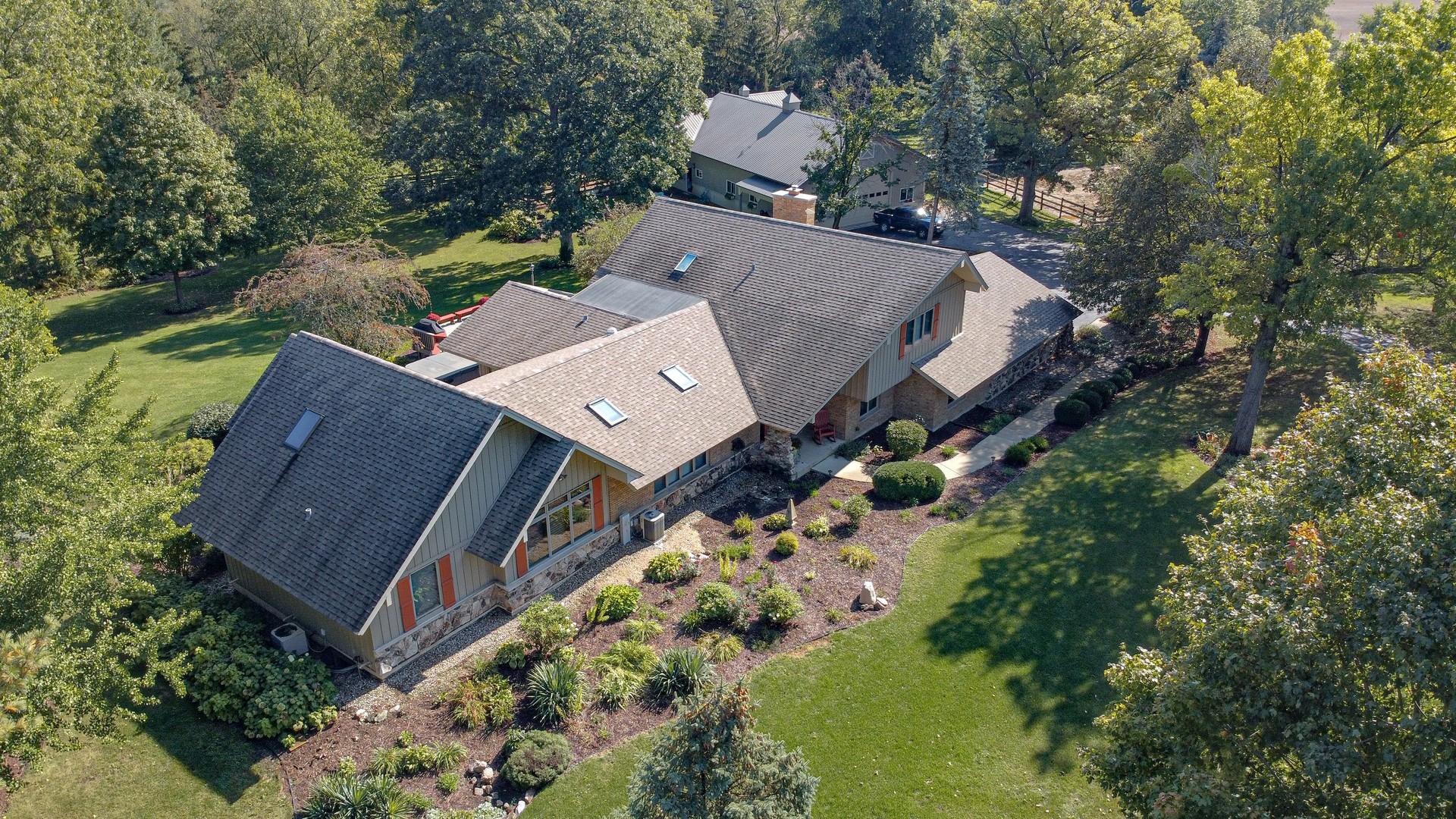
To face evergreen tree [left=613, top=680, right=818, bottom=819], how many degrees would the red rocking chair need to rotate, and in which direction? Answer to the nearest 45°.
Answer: approximately 45° to its right

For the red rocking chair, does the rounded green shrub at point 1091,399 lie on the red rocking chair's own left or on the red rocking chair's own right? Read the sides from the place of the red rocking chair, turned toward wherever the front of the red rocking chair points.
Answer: on the red rocking chair's own left

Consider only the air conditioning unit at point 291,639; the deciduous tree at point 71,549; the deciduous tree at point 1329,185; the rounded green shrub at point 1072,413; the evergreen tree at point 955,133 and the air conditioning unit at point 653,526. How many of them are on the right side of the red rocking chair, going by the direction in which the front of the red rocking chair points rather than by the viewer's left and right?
3

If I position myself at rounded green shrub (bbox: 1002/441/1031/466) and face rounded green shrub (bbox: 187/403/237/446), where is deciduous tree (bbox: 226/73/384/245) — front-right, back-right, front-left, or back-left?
front-right

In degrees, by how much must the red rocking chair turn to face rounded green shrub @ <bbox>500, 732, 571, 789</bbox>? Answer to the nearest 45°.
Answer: approximately 45° to its right

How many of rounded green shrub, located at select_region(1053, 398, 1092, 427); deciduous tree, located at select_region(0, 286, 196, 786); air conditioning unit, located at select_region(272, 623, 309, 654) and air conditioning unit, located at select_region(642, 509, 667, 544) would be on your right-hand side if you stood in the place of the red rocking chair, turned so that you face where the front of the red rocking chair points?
3

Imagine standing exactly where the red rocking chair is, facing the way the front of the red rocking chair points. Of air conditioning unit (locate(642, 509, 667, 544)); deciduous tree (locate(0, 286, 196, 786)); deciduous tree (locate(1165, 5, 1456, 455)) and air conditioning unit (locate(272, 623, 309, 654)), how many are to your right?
3

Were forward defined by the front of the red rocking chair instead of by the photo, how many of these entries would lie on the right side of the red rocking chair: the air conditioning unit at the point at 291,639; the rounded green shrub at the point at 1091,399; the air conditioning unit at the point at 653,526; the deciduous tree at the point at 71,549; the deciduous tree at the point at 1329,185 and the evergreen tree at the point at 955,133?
3

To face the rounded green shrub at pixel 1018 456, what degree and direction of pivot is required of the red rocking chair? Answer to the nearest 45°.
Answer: approximately 45° to its left

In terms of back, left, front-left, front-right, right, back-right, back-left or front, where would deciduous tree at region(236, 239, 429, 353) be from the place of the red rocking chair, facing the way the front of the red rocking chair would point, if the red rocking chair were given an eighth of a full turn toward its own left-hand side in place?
back

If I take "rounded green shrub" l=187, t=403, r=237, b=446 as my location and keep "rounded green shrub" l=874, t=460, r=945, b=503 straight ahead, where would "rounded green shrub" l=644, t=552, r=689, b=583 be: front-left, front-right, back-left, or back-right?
front-right

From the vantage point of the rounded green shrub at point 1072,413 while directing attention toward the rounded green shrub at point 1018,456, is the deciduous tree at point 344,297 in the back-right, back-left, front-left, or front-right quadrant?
front-right

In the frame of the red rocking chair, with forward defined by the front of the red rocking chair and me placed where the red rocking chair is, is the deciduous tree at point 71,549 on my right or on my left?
on my right

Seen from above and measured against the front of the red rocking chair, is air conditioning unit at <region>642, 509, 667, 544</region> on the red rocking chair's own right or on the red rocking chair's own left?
on the red rocking chair's own right

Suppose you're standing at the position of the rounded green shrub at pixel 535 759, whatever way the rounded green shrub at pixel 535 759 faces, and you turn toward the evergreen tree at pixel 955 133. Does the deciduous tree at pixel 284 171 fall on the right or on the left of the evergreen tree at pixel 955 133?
left

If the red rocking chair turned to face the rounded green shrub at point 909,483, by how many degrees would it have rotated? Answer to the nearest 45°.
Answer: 0° — it already faces it

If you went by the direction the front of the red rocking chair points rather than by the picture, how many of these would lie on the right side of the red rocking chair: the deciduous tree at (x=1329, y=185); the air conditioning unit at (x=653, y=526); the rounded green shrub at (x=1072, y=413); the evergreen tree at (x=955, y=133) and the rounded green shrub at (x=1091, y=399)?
1
